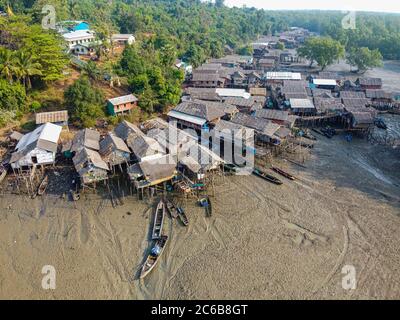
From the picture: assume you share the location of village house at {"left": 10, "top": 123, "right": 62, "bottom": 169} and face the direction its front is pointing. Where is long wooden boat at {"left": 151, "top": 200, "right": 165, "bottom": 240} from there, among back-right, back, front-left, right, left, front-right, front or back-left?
front-left

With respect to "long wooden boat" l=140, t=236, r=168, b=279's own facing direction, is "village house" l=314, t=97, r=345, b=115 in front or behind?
behind

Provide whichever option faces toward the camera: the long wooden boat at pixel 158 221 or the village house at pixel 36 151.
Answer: the village house

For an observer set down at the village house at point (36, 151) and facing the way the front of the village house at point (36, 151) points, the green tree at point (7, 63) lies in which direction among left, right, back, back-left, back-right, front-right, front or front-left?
back

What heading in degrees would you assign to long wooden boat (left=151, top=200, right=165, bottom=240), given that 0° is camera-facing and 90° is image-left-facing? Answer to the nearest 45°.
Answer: approximately 180°

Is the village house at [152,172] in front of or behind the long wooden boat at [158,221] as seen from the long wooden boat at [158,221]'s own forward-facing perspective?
in front

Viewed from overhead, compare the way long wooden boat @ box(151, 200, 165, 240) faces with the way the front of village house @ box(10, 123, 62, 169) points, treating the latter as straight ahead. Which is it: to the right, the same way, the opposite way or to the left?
the opposite way

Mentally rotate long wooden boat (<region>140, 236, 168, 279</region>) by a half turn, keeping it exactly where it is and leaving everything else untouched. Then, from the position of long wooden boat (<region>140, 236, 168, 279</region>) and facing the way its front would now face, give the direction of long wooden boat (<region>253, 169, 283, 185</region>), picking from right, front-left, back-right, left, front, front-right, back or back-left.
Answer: front

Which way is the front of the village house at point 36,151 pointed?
toward the camera

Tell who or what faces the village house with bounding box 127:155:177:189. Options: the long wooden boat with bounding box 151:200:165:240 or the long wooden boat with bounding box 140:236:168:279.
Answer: the long wooden boat with bounding box 151:200:165:240

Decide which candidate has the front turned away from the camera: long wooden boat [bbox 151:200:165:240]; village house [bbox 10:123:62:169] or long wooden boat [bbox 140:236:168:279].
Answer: long wooden boat [bbox 151:200:165:240]

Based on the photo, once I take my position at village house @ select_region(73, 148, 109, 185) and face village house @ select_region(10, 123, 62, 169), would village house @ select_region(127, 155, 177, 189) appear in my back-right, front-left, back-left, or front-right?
back-right

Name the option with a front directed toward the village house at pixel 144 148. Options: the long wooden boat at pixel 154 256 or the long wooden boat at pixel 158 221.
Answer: the long wooden boat at pixel 158 221

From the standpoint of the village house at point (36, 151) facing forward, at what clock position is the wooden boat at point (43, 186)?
The wooden boat is roughly at 12 o'clock from the village house.

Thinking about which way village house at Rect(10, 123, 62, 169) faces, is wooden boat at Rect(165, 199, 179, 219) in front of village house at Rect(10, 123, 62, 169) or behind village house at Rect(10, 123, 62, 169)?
in front
